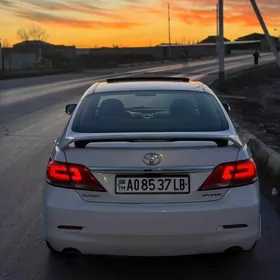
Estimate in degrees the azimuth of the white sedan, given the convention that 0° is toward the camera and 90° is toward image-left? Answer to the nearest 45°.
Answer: approximately 180°
